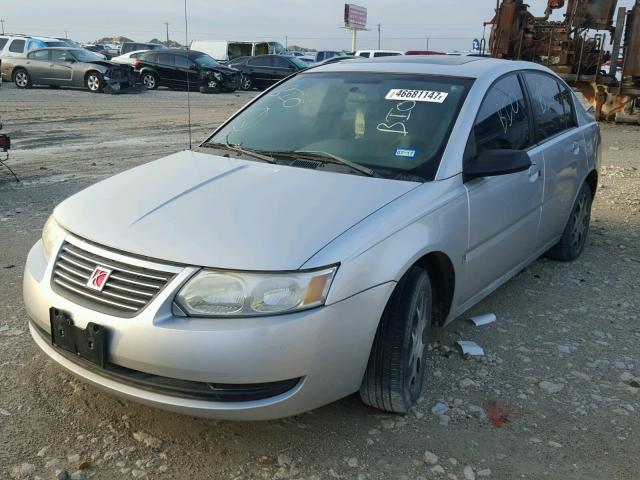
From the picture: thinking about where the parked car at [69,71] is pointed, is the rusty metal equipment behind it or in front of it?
in front

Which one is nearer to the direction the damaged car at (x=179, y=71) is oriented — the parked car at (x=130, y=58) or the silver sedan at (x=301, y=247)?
the silver sedan

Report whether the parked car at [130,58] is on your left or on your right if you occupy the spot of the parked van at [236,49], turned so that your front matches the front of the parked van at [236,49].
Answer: on your right

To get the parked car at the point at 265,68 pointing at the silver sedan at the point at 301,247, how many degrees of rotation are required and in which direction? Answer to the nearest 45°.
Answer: approximately 45° to its right

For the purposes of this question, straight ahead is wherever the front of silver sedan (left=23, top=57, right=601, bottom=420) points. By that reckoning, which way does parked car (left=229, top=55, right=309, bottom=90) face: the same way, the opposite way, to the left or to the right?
to the left

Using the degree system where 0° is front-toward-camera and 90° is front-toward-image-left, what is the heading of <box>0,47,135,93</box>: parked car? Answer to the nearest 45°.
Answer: approximately 315°

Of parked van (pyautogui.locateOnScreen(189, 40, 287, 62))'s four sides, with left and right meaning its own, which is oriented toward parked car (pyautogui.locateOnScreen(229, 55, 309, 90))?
right

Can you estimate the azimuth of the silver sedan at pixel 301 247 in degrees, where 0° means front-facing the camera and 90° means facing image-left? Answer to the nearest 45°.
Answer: approximately 45°

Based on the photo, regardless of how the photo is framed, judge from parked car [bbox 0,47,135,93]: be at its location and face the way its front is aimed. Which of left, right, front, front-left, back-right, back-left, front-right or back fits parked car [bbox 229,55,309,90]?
front-left

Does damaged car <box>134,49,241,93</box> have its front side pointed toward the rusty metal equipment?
yes

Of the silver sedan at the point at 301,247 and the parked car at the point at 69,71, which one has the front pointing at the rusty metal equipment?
the parked car

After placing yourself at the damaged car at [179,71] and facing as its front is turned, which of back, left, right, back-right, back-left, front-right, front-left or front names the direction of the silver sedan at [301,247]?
front-right

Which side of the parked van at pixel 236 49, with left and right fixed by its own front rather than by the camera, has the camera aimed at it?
right

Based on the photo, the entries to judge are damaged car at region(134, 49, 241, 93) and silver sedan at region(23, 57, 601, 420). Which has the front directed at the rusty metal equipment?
the damaged car

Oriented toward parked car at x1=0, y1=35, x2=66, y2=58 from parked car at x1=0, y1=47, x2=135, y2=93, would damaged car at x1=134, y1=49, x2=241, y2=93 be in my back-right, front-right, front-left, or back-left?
back-right

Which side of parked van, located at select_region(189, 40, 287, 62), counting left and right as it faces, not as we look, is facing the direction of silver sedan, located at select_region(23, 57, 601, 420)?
right

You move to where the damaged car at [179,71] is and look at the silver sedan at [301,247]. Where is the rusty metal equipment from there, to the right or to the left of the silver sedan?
left
